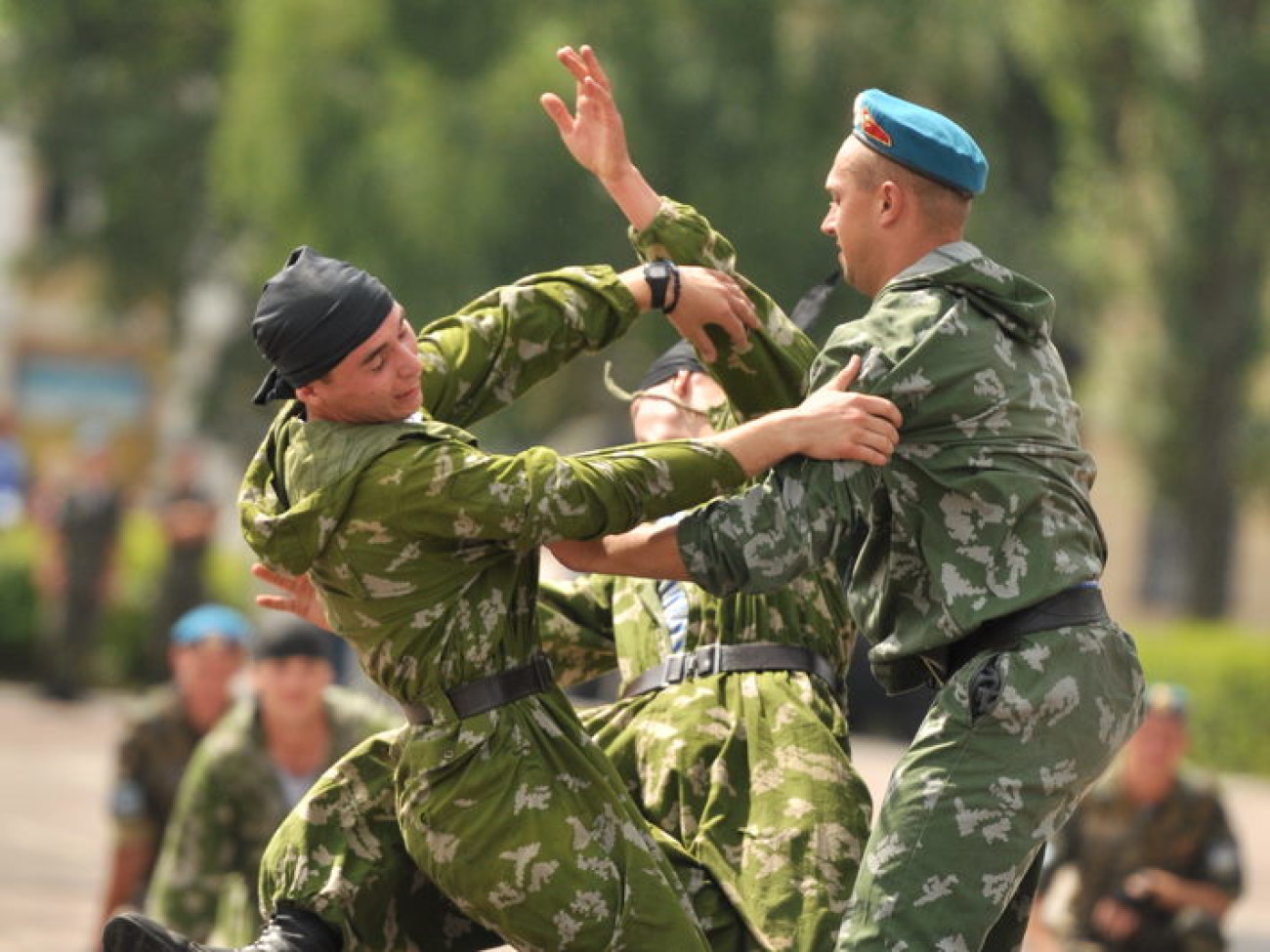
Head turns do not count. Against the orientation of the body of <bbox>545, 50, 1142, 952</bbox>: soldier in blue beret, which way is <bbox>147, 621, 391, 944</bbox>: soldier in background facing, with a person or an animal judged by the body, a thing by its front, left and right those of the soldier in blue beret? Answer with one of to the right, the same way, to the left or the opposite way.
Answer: to the left

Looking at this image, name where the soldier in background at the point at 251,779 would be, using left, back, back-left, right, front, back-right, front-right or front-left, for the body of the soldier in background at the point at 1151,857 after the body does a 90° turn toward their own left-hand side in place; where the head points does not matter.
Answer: back-right

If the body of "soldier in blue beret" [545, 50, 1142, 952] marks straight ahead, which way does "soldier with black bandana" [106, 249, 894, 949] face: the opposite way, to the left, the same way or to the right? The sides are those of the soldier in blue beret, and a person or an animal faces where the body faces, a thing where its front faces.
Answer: the opposite way

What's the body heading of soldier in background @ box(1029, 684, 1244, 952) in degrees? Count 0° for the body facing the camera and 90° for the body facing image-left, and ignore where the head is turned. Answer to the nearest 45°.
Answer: approximately 0°

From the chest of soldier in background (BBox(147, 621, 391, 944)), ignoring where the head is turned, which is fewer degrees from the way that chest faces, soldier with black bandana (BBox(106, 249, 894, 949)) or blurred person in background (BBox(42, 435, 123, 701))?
the soldier with black bandana

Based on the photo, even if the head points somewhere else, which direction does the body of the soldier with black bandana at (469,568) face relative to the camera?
to the viewer's right

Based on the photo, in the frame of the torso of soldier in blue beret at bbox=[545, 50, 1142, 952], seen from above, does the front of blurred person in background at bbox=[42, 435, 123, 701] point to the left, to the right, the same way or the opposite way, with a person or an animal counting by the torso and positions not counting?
to the left

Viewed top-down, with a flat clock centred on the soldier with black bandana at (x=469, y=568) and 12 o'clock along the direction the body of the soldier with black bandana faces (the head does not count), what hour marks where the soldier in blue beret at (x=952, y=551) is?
The soldier in blue beret is roughly at 12 o'clock from the soldier with black bandana.

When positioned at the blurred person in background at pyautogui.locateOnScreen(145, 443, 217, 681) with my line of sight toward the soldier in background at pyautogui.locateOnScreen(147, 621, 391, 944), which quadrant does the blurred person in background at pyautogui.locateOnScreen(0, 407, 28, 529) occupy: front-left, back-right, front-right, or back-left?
back-right

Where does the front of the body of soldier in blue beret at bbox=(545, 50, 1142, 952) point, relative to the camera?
to the viewer's left

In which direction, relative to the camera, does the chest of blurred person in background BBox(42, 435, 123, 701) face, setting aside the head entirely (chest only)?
toward the camera

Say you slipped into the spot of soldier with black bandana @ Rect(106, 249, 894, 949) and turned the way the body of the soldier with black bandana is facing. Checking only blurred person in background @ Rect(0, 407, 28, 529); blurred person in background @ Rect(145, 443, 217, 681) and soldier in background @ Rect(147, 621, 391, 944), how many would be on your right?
0

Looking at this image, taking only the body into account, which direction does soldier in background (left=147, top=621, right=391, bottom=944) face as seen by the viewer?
toward the camera

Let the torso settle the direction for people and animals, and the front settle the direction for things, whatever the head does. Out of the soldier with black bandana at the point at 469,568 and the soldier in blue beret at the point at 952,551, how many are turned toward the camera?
0

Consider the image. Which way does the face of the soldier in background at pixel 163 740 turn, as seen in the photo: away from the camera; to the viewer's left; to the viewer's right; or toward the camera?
toward the camera
